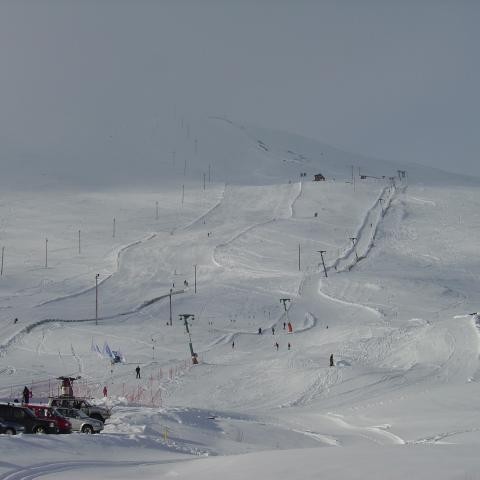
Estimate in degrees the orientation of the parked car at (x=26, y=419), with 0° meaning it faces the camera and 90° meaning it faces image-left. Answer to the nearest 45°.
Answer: approximately 270°

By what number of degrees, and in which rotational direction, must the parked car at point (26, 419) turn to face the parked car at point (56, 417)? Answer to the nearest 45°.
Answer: approximately 45° to its left

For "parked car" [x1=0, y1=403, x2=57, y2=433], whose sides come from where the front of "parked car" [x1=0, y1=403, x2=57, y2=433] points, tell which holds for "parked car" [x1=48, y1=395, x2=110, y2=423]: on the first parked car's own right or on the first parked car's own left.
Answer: on the first parked car's own left

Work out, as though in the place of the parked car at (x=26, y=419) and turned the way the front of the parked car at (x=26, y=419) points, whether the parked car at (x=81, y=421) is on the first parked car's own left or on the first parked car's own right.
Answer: on the first parked car's own left

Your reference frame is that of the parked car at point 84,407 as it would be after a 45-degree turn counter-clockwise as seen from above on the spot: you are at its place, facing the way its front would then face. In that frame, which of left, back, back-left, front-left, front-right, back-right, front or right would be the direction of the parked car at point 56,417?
back-right

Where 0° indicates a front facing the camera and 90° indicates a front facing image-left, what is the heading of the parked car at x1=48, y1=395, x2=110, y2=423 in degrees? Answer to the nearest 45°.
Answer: approximately 270°
